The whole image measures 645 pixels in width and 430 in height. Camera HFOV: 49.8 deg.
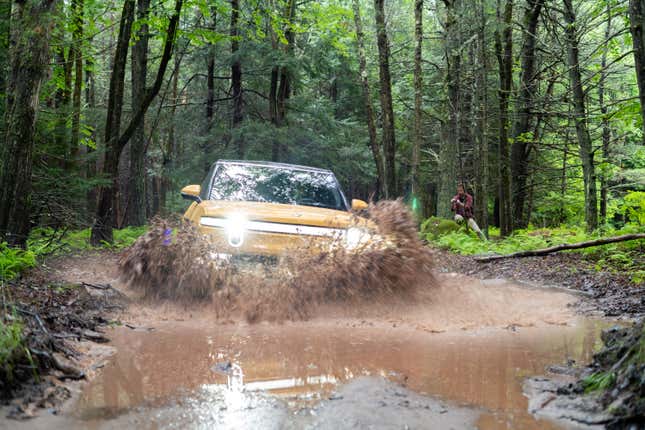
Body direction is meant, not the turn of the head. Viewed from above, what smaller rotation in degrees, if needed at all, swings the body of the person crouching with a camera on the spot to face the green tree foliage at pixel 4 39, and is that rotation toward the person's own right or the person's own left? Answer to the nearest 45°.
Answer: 0° — they already face it

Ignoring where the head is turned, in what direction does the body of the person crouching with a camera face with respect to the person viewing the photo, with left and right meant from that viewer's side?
facing the viewer and to the left of the viewer

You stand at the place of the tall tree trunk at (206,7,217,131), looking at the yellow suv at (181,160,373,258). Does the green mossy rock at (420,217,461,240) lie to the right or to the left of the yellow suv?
left

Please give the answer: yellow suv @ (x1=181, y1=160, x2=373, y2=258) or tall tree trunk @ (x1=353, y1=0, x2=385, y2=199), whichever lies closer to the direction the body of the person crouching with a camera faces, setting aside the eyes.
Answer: the yellow suv

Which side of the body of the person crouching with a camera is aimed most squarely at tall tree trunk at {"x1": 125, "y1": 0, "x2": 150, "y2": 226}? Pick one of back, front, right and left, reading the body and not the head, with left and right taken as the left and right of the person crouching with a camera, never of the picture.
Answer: right

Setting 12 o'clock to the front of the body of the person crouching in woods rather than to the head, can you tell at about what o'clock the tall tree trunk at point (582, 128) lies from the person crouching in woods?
The tall tree trunk is roughly at 9 o'clock from the person crouching in woods.

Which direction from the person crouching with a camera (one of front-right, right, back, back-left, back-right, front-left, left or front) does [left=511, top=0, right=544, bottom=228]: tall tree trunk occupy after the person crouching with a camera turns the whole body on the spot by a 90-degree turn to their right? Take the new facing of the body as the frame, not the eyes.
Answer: right

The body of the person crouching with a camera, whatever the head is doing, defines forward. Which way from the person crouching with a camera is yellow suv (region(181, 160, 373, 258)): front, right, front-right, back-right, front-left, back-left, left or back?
front-left
